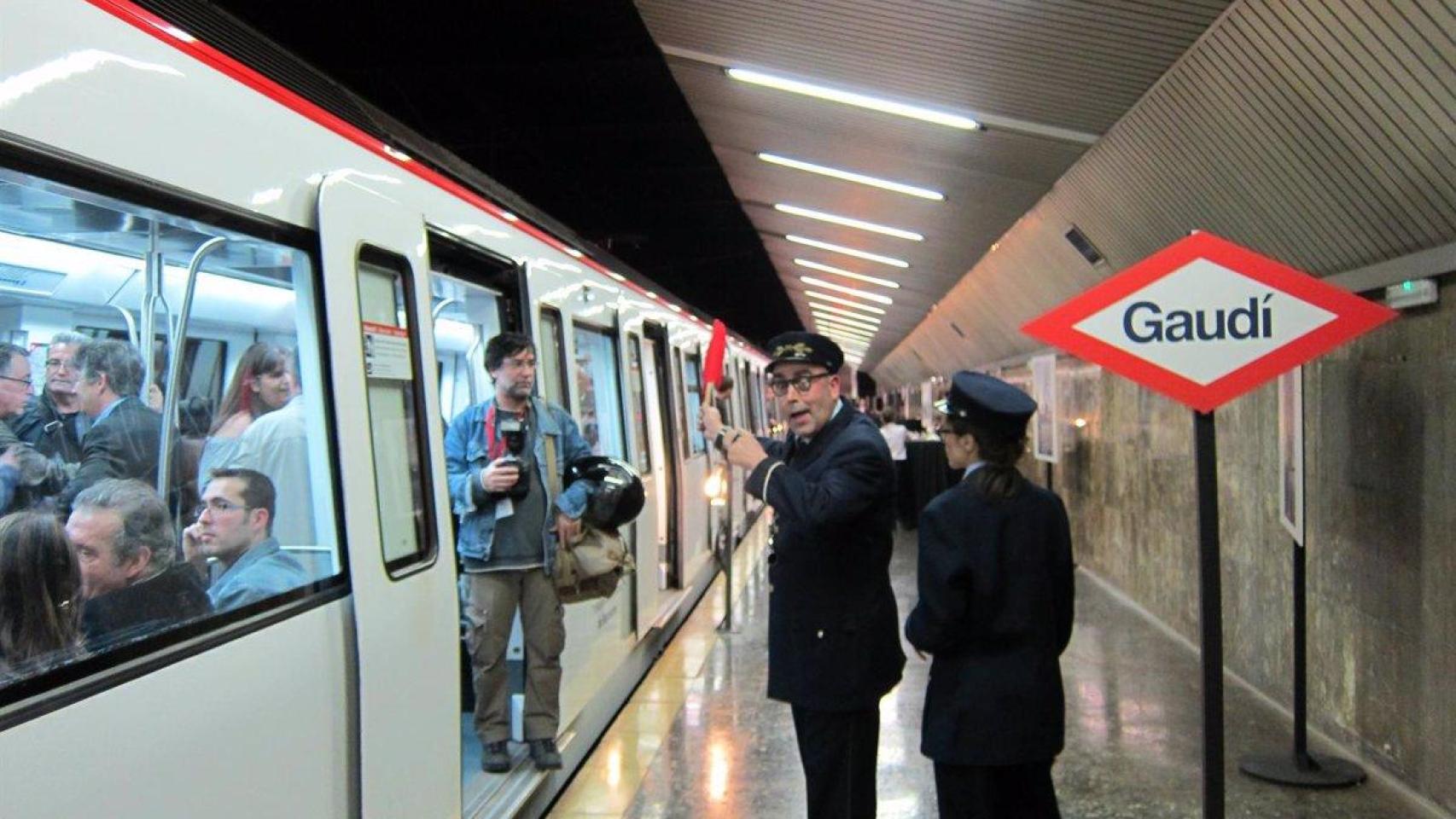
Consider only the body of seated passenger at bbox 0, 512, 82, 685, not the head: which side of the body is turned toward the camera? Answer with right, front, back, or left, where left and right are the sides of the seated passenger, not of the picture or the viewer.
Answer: back

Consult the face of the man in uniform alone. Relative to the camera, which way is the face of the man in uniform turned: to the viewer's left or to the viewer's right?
to the viewer's left

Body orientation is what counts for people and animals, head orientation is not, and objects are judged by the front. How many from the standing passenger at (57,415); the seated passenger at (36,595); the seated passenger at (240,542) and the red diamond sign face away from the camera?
1

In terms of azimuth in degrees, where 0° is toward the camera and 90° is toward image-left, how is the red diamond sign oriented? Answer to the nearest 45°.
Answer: approximately 0°

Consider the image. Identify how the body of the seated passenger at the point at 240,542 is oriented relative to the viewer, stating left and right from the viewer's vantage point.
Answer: facing to the left of the viewer

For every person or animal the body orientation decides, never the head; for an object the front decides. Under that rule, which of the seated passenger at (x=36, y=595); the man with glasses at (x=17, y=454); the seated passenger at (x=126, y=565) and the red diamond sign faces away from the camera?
the seated passenger at (x=36, y=595)
